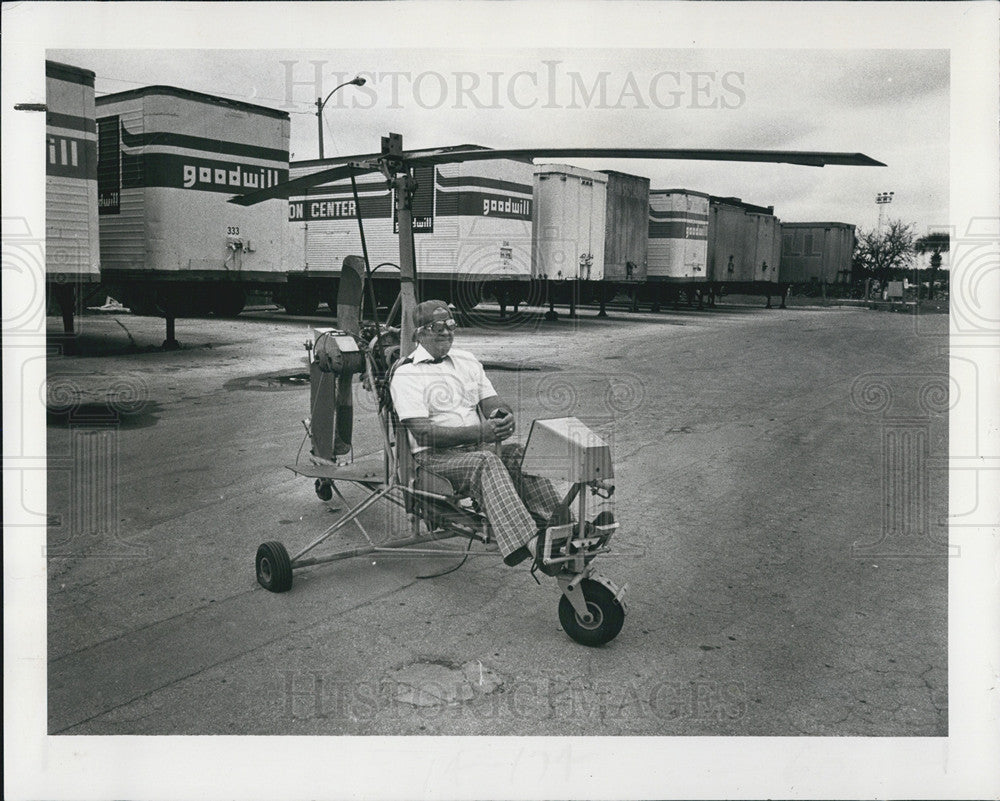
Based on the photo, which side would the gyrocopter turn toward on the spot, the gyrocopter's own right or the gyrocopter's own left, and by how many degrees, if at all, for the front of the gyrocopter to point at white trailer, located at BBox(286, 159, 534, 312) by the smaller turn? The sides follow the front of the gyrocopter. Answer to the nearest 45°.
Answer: approximately 135° to the gyrocopter's own left

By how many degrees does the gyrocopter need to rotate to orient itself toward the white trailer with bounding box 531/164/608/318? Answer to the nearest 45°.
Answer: approximately 135° to its left

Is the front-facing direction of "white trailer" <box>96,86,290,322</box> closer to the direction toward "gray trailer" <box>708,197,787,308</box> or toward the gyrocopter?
the gyrocopter

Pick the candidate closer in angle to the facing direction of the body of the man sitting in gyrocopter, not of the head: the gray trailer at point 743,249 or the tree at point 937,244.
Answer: the tree

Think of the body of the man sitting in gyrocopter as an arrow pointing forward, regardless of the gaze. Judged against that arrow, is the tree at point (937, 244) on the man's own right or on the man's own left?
on the man's own left

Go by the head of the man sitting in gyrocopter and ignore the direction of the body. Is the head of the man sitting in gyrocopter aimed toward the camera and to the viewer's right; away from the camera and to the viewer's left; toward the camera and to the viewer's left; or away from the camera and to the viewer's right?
toward the camera and to the viewer's right

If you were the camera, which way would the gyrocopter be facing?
facing the viewer and to the right of the viewer

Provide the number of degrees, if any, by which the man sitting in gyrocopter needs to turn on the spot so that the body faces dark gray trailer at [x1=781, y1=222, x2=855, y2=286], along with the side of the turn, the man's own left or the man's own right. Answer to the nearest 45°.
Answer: approximately 135° to the man's own left
